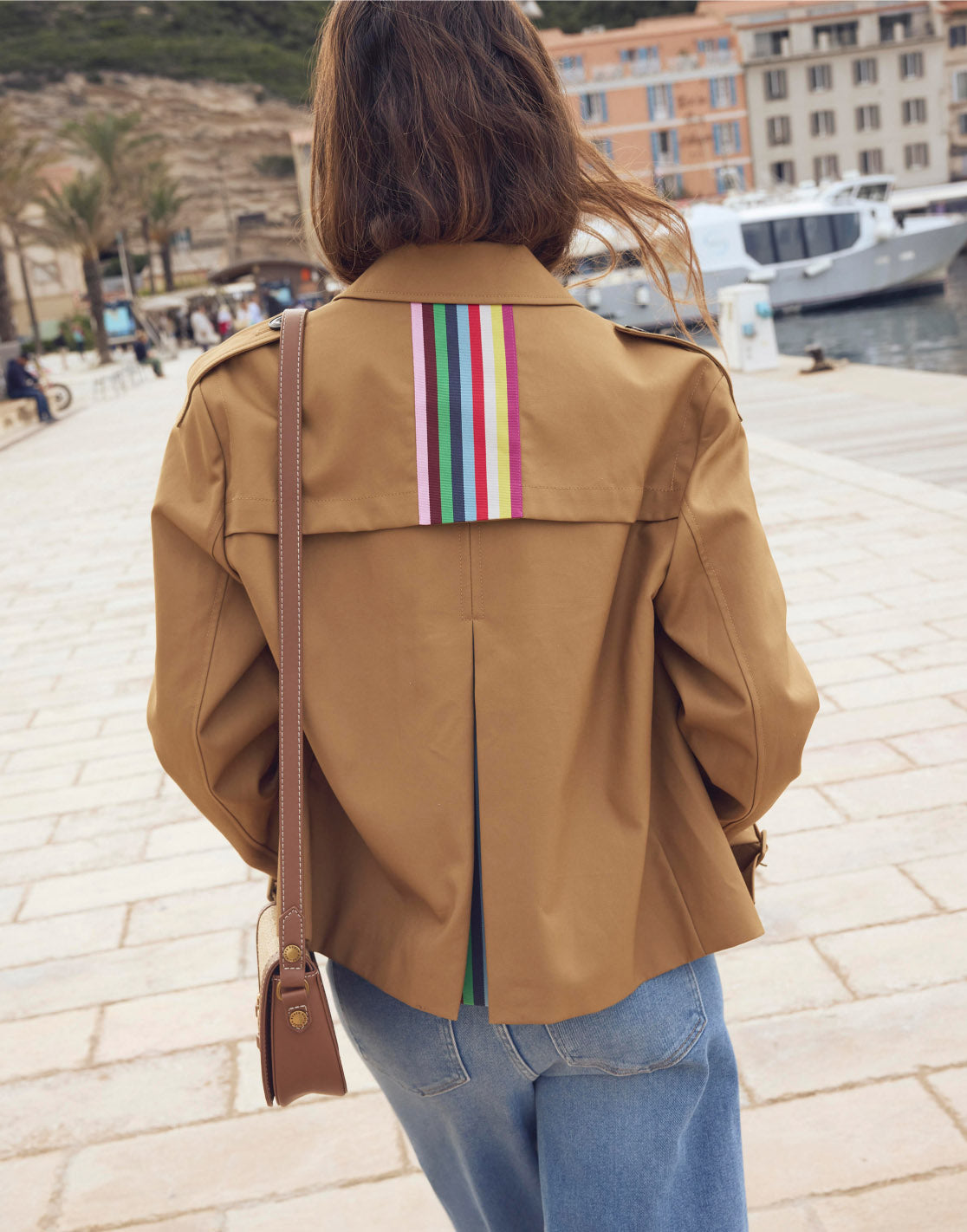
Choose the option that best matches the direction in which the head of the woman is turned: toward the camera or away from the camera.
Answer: away from the camera

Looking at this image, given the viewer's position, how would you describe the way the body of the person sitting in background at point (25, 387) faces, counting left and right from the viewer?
facing to the right of the viewer

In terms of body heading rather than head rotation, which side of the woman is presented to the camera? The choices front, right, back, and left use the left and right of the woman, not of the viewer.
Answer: back

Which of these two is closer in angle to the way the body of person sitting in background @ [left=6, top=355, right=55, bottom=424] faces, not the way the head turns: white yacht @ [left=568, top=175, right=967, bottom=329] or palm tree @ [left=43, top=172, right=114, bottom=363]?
the white yacht

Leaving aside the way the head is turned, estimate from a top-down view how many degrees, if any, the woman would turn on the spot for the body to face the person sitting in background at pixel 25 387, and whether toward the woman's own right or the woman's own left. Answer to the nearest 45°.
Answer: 0° — they already face them

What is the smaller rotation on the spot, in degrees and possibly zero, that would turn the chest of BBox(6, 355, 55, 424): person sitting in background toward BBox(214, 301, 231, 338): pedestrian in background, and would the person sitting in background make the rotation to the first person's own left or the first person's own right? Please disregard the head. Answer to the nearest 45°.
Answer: approximately 90° to the first person's own left

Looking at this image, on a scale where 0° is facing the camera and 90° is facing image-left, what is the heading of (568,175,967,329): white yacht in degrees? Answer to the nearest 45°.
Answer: approximately 270°

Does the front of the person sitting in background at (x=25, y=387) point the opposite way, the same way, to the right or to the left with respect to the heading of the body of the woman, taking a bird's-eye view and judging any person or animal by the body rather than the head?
to the right

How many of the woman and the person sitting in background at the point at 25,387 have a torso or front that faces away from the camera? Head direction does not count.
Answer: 1

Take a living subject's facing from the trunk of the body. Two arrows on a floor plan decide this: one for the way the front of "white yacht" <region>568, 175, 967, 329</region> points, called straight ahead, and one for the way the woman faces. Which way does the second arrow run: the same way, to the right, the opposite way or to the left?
to the left

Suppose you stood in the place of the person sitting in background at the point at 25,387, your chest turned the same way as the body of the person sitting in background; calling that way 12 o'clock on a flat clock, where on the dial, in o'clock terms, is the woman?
The woman is roughly at 3 o'clock from the person sitting in background.

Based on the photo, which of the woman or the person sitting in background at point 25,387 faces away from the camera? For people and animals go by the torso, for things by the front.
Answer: the woman

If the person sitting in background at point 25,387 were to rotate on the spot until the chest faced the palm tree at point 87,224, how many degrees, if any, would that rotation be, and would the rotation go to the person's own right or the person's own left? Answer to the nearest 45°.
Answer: approximately 90° to the person's own left
